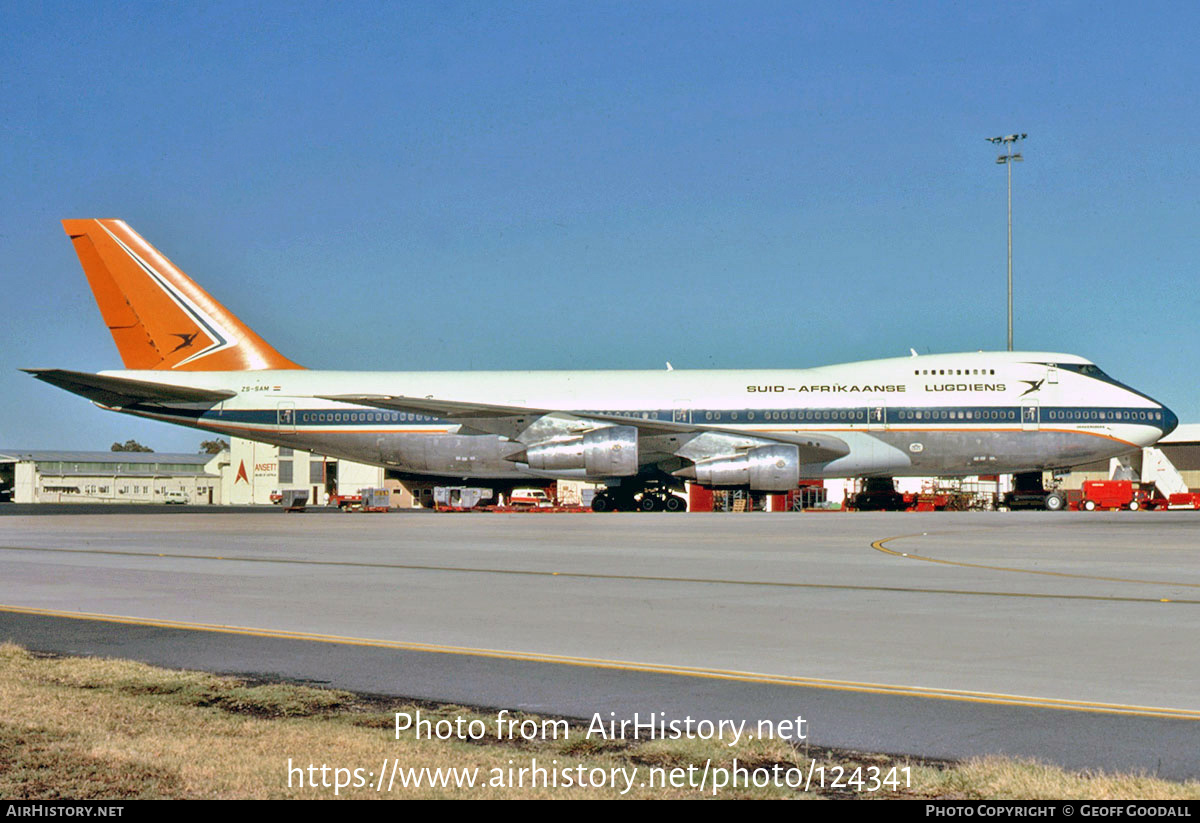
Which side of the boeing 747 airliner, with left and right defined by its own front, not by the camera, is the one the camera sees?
right
